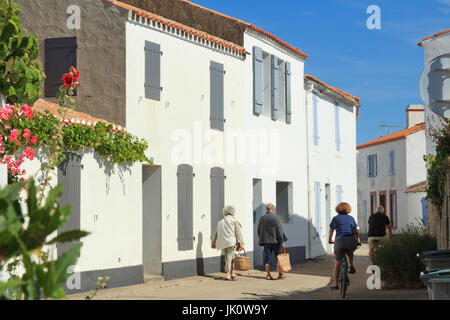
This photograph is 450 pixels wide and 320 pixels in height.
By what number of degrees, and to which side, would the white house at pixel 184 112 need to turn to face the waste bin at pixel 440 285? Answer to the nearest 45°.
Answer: approximately 45° to its right

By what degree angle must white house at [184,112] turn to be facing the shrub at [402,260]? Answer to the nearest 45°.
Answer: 0° — it already faces it

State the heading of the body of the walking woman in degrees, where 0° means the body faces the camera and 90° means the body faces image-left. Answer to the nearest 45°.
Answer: approximately 180°

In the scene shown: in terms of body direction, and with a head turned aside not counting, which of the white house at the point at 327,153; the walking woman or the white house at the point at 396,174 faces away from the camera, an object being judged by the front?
the walking woman

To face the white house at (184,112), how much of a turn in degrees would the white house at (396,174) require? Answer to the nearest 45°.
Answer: approximately 45° to its left

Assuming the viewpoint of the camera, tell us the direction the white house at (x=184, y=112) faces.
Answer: facing the viewer and to the right of the viewer

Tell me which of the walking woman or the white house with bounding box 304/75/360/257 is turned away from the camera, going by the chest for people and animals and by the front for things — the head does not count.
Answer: the walking woman

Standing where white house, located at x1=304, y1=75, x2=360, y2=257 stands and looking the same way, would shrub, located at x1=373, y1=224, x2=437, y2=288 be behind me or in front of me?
in front

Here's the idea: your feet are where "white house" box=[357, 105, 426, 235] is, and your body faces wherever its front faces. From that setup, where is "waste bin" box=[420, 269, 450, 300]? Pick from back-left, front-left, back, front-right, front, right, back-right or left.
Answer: front-left

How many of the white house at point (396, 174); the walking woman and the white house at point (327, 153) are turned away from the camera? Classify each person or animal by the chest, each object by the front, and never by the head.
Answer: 1

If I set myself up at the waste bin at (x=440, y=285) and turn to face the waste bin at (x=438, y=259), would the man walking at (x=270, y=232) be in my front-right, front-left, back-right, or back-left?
front-left

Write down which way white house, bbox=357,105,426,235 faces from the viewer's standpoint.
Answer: facing the viewer and to the left of the viewer

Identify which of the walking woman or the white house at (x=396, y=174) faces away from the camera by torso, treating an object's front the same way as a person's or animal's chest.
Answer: the walking woman
